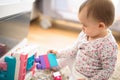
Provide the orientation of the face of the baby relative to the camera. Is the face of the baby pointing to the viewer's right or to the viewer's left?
to the viewer's left

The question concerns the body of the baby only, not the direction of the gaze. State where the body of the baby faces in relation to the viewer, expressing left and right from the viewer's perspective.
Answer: facing the viewer and to the left of the viewer
